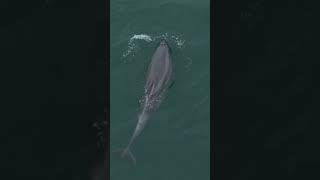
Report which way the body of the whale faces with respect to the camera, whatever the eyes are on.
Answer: away from the camera
